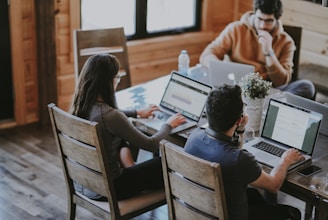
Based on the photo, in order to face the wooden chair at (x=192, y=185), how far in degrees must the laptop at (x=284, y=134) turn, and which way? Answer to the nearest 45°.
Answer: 0° — it already faces it

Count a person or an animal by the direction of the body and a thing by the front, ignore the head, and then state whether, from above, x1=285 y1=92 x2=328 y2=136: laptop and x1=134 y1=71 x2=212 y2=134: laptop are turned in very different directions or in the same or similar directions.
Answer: very different directions

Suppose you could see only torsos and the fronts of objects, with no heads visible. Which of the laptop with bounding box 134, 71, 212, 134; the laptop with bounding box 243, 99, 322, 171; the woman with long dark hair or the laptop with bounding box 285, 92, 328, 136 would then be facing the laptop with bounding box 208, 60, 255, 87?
the woman with long dark hair

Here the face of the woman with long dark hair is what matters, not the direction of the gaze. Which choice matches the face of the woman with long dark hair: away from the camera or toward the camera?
away from the camera

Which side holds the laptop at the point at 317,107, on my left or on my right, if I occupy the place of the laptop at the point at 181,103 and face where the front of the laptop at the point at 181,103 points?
on my left

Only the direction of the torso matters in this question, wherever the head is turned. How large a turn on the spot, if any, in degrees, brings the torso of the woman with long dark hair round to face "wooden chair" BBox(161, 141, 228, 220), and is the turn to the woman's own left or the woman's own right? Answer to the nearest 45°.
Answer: approximately 90° to the woman's own right

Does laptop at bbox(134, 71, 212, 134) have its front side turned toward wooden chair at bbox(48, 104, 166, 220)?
yes

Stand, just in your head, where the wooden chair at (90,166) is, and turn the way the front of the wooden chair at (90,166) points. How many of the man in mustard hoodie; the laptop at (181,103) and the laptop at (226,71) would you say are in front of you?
3

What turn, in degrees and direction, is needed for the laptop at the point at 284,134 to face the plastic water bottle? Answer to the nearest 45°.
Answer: approximately 90° to its right

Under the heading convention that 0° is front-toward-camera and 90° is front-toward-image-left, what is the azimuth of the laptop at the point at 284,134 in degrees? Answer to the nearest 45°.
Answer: approximately 45°

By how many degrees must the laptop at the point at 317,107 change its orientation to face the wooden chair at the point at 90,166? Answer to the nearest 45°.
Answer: approximately 180°

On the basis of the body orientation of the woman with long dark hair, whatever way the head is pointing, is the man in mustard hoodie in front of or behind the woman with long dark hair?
in front

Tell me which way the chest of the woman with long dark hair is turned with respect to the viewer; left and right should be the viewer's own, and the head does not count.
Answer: facing away from the viewer and to the right of the viewer
